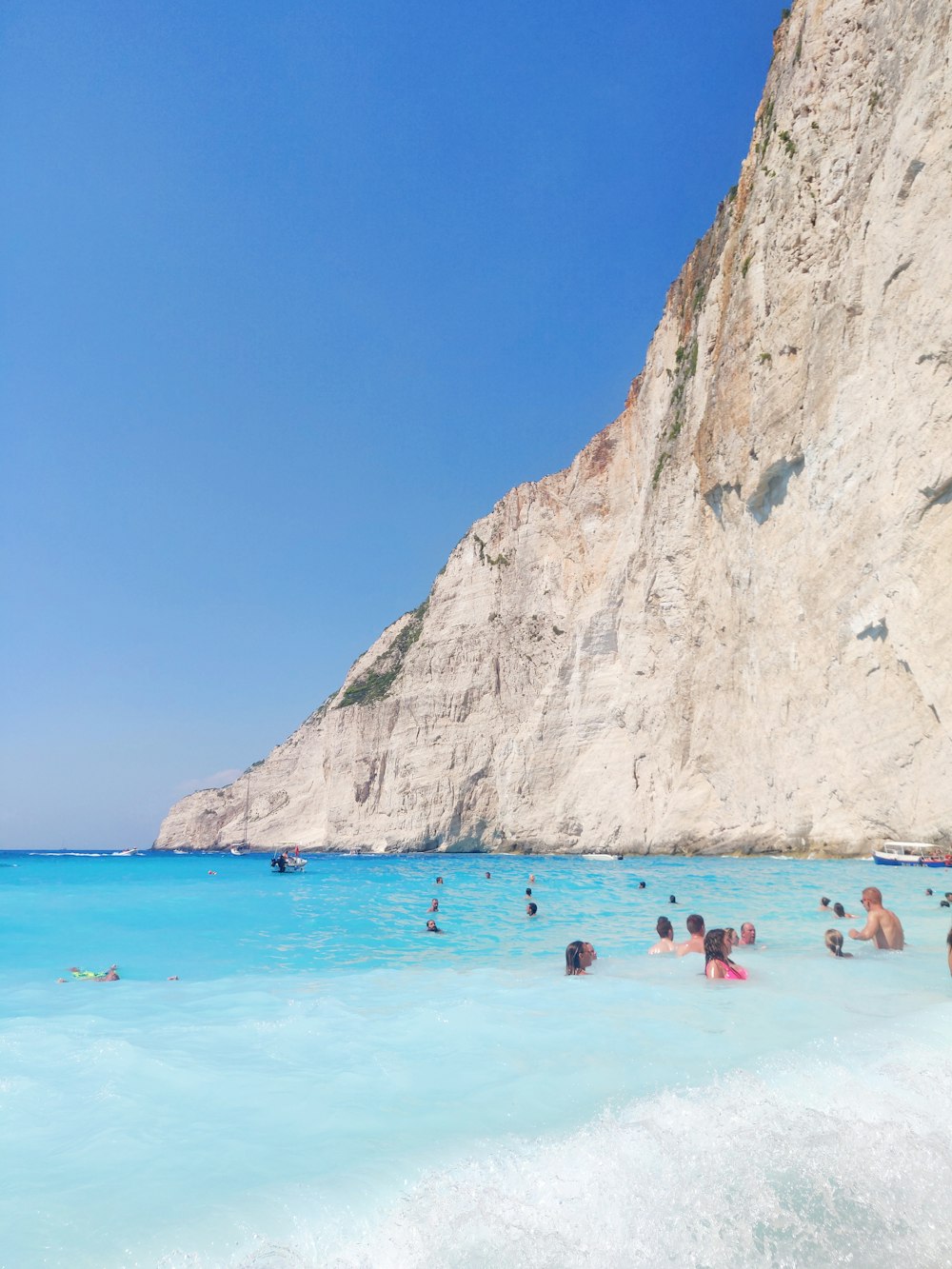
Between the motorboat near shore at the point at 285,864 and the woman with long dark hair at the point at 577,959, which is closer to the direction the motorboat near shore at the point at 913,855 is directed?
the motorboat near shore

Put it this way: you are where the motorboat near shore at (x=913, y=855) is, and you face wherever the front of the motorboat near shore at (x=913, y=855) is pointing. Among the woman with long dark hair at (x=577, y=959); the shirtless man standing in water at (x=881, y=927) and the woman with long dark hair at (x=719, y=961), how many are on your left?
3

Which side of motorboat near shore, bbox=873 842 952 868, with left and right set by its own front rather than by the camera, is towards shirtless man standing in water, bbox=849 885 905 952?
left

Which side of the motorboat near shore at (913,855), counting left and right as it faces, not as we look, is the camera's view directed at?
left

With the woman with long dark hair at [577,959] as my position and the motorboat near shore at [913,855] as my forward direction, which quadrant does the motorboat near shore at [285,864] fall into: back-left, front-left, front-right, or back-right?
front-left

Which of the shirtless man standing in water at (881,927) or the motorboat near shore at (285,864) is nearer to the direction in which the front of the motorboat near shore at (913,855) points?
the motorboat near shore

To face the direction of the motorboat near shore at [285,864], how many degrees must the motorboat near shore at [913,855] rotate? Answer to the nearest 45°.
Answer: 0° — it already faces it

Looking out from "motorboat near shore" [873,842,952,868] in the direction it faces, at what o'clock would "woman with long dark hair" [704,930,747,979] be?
The woman with long dark hair is roughly at 9 o'clock from the motorboat near shore.

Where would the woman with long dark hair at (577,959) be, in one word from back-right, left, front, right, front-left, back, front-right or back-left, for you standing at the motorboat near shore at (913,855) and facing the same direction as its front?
left
